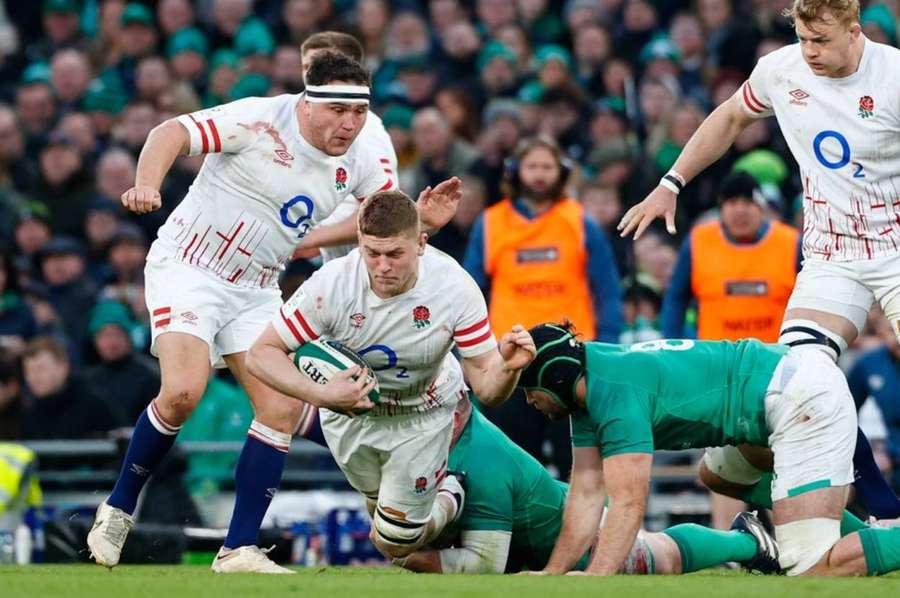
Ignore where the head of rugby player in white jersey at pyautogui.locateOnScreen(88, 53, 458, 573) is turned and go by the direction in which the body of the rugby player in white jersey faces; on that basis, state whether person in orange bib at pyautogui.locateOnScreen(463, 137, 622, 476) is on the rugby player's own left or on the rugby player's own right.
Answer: on the rugby player's own left

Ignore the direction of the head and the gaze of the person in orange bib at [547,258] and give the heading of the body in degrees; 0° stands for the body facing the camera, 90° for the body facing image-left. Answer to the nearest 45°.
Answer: approximately 0°

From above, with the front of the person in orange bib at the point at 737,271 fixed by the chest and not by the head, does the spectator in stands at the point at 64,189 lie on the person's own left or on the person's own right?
on the person's own right

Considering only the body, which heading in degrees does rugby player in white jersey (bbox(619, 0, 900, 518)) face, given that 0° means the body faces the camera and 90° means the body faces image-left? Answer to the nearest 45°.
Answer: approximately 0°

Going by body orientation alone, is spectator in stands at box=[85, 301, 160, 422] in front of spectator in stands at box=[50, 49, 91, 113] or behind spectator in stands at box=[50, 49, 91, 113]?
in front

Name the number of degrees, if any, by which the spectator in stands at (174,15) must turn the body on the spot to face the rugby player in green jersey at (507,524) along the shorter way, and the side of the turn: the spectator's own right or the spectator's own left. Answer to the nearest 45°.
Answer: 0° — they already face them

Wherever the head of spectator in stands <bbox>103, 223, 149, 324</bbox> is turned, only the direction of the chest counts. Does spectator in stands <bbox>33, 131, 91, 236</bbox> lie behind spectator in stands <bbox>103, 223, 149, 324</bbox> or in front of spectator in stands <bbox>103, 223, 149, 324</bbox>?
behind
